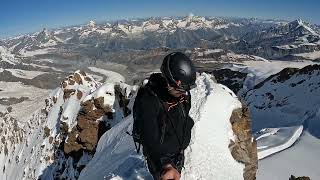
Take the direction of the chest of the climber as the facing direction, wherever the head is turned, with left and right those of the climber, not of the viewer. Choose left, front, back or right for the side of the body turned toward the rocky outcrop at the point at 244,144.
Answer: left

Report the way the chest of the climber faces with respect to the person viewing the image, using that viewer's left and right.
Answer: facing the viewer and to the right of the viewer
